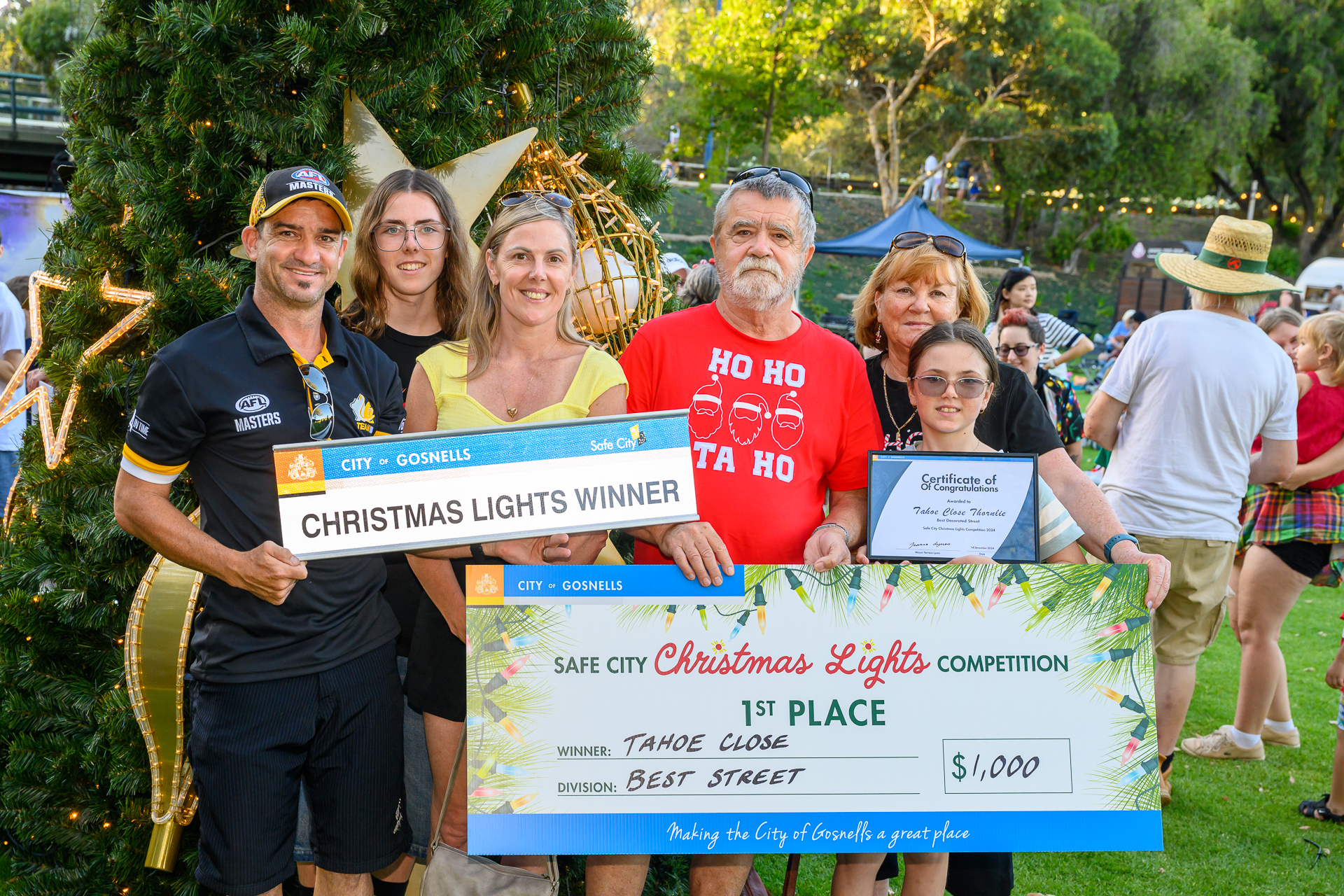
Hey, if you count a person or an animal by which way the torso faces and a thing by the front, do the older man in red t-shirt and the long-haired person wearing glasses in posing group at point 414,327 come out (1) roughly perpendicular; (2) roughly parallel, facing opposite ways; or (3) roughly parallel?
roughly parallel

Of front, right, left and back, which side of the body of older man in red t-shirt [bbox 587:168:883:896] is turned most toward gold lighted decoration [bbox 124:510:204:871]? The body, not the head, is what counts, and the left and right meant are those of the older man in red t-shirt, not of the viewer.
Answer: right

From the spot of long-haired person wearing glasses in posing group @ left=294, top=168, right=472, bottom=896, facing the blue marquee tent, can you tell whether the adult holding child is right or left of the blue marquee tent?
right

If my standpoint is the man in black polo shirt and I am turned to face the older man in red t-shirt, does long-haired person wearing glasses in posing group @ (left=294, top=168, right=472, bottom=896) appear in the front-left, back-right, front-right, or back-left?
front-left

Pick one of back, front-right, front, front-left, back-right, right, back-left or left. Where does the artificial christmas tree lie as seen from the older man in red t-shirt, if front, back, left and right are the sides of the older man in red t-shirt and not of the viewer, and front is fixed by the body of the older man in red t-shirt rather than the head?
right

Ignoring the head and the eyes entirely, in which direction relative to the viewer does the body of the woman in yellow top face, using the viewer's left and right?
facing the viewer

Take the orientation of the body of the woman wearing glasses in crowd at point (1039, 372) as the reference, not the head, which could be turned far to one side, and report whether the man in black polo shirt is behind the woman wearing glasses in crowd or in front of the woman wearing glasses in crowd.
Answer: in front

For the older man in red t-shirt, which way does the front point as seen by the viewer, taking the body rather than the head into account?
toward the camera

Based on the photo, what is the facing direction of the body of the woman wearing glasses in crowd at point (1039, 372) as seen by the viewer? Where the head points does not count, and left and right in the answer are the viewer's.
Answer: facing the viewer and to the left of the viewer

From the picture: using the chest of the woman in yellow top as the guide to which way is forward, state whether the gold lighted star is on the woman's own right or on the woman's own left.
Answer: on the woman's own right

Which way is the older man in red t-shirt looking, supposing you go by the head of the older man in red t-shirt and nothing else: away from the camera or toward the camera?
toward the camera

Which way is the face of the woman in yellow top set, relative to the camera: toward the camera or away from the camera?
toward the camera

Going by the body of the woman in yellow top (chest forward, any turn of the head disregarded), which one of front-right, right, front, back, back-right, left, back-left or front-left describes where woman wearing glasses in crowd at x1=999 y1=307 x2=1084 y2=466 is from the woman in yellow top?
back-left

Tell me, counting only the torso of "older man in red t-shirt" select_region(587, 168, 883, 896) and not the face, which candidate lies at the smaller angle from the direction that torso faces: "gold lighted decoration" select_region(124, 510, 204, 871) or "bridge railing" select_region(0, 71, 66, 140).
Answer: the gold lighted decoration
